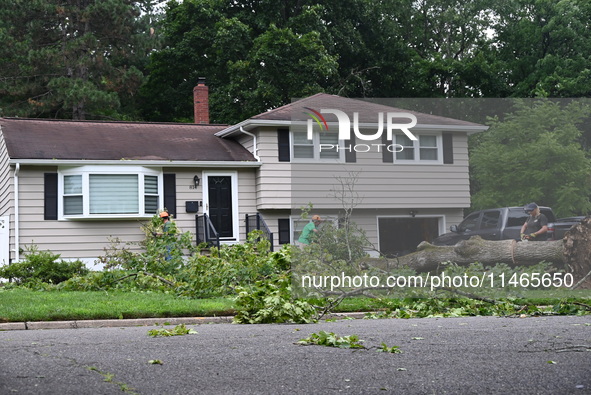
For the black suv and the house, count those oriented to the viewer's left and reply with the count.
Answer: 1

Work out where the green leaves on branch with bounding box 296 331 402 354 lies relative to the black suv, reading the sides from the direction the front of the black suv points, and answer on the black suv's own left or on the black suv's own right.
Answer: on the black suv's own left

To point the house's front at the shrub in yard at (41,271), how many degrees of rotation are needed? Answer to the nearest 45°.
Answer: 0° — it already faces it

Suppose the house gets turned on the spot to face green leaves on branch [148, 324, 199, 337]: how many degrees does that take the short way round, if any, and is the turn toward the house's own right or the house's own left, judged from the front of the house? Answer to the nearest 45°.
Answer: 0° — it already faces it

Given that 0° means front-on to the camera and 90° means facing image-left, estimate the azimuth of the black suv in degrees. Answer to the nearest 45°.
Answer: approximately 90°

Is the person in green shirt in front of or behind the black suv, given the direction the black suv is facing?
in front

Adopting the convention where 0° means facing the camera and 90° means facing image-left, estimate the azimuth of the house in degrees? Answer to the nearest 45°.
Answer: approximately 0°

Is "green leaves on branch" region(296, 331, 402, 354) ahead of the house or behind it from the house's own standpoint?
ahead
